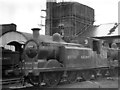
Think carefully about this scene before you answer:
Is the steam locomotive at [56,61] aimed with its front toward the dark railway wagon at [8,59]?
no

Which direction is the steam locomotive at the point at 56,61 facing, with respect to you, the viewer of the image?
facing the viewer and to the left of the viewer
